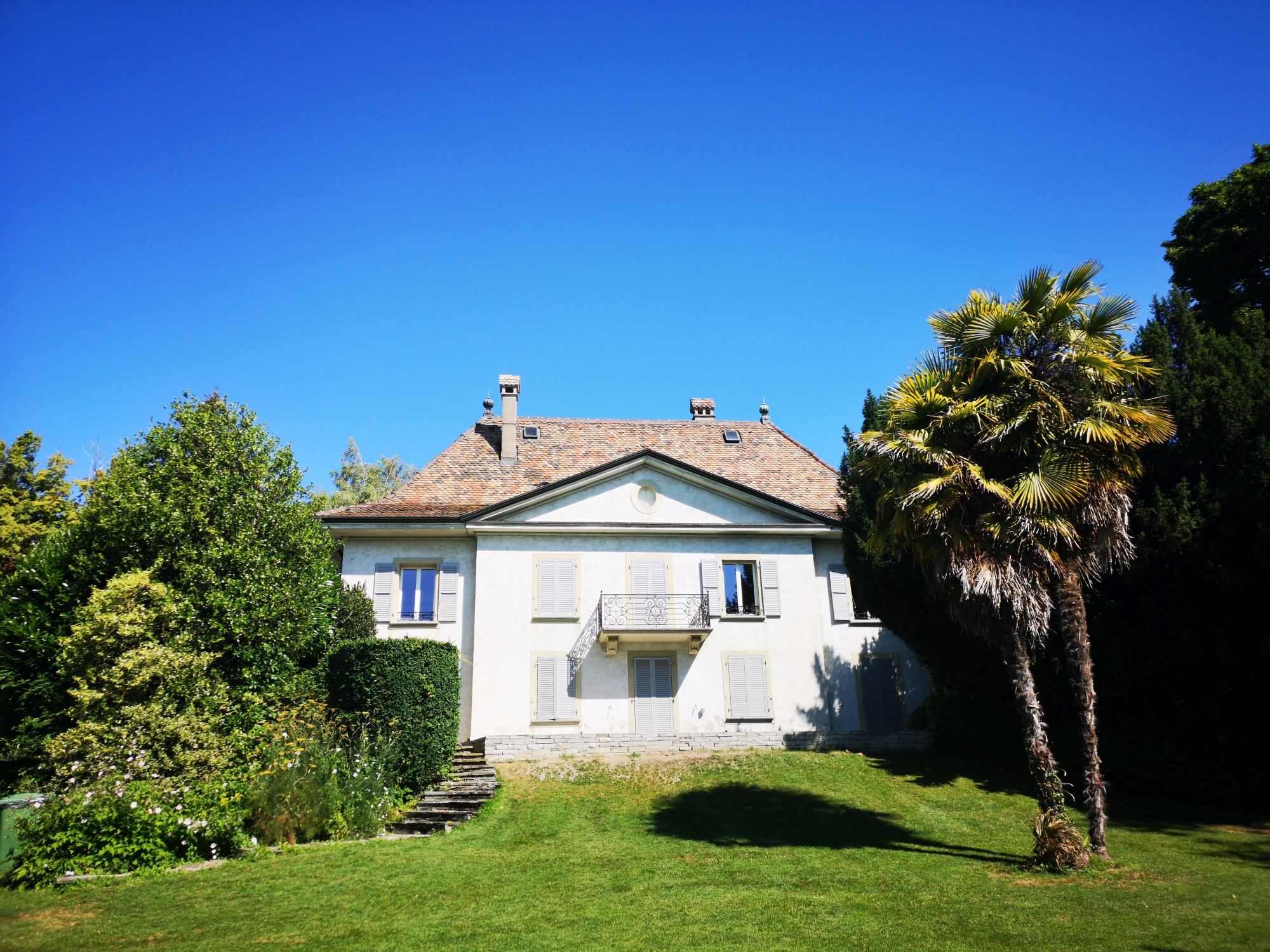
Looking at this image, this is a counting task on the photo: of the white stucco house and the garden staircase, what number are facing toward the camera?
2

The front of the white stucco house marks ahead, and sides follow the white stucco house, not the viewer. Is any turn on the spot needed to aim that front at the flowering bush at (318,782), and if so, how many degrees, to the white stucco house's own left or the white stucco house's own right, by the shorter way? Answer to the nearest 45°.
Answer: approximately 45° to the white stucco house's own right

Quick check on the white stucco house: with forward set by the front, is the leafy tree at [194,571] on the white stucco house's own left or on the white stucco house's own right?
on the white stucco house's own right

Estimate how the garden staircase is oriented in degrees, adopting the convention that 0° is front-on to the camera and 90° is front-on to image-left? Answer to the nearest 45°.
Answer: approximately 0°

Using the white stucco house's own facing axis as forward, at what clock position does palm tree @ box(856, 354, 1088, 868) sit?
The palm tree is roughly at 11 o'clock from the white stucco house.

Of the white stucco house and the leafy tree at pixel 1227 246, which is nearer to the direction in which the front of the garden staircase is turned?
the leafy tree

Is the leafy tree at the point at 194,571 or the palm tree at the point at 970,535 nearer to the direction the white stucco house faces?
the palm tree

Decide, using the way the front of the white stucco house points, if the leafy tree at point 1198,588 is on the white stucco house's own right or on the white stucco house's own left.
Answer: on the white stucco house's own left

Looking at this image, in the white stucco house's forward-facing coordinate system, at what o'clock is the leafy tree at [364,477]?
The leafy tree is roughly at 5 o'clock from the white stucco house.

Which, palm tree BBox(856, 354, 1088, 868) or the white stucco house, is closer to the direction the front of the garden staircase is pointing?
the palm tree

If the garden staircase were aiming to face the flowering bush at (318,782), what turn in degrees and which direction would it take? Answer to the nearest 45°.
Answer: approximately 45° to its right

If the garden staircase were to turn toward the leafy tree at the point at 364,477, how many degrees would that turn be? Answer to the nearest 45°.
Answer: approximately 180°
